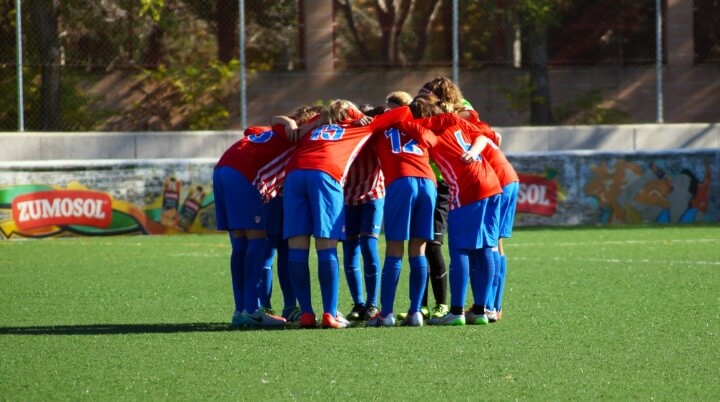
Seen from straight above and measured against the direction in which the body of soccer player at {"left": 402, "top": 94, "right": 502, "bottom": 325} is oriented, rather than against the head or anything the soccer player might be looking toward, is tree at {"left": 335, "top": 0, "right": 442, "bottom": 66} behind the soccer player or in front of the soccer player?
in front

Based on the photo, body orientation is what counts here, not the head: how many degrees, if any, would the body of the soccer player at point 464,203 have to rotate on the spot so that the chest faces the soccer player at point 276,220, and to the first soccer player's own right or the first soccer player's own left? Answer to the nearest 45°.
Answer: approximately 45° to the first soccer player's own left

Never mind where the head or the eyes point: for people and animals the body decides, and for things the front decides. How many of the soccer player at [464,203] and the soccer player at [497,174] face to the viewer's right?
0

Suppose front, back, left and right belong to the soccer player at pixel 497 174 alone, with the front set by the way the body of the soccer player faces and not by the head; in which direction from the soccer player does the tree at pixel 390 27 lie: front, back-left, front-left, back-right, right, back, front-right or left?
right

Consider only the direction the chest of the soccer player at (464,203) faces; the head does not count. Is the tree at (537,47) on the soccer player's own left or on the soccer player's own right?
on the soccer player's own right

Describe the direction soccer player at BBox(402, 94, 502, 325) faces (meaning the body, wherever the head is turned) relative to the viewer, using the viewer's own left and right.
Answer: facing away from the viewer and to the left of the viewer

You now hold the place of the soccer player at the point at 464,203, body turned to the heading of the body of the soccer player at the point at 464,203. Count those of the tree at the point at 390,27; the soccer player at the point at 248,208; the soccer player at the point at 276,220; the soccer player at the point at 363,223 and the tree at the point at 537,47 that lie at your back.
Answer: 0

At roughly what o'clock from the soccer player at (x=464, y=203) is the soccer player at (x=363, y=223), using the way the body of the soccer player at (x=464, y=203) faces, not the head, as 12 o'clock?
the soccer player at (x=363, y=223) is roughly at 11 o'clock from the soccer player at (x=464, y=203).

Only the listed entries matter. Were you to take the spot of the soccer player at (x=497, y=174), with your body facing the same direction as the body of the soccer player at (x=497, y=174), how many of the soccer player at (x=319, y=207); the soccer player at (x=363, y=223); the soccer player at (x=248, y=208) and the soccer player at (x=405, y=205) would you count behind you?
0

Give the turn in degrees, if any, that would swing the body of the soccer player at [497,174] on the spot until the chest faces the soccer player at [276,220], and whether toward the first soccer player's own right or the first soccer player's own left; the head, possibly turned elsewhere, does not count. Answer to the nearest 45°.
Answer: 0° — they already face them

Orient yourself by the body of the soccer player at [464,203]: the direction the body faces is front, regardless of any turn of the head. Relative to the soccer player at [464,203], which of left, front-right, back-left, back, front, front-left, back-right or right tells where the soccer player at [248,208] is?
front-left

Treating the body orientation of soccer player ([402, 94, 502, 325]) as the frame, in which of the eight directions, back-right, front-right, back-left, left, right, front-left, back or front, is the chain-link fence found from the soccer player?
front-right

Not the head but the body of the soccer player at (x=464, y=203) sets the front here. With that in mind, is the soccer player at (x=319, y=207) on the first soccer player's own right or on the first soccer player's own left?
on the first soccer player's own left

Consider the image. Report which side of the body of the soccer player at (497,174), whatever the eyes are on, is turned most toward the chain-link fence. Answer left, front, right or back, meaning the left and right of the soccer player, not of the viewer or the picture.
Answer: right

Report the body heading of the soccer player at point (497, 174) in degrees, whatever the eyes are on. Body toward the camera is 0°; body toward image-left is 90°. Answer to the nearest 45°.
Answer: approximately 90°
